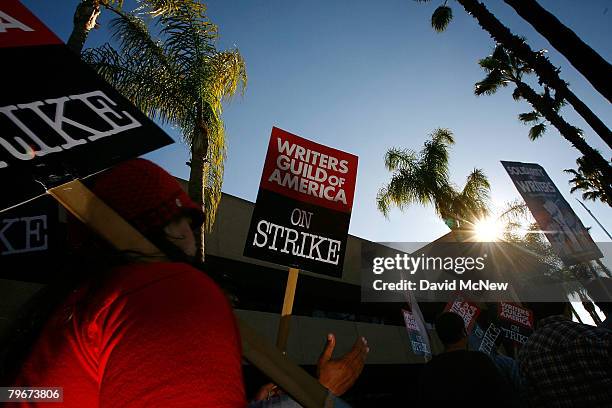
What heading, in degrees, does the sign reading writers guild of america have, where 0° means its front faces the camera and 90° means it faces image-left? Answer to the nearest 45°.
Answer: approximately 0°

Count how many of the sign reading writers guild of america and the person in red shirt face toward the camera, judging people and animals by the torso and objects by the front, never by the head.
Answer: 1

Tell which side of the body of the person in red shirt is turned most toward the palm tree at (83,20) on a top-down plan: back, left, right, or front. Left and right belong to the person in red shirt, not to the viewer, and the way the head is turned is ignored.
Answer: left

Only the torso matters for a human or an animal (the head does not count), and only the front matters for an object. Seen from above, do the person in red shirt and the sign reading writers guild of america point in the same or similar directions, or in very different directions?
very different directions

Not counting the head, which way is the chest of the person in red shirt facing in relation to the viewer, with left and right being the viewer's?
facing away from the viewer and to the right of the viewer

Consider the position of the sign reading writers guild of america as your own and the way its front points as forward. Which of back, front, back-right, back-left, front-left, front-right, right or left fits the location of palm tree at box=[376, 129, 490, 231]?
back-left

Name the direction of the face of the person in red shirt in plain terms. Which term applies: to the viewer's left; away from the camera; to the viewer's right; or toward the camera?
to the viewer's right
